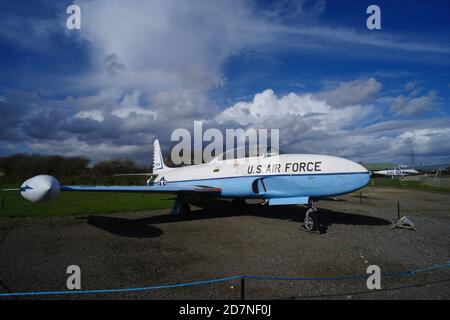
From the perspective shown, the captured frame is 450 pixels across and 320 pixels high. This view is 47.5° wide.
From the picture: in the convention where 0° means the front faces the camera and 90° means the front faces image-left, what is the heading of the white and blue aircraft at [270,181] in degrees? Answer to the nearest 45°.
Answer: approximately 315°
